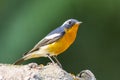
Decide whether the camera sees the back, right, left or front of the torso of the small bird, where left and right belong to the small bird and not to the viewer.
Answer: right
